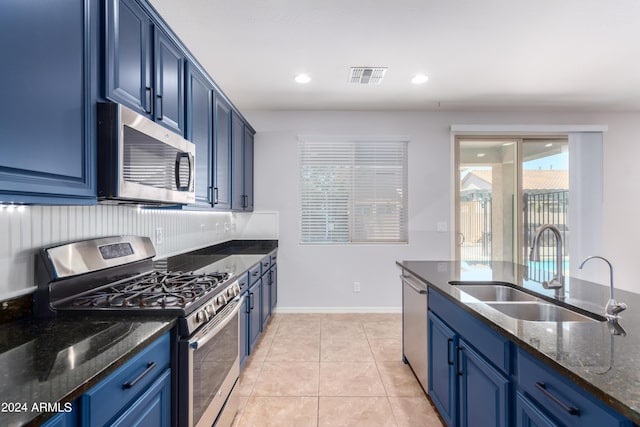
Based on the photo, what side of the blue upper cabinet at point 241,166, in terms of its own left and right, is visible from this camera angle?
right

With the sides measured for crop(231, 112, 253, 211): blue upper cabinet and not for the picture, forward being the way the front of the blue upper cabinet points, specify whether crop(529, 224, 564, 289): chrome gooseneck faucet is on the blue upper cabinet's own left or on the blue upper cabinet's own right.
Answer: on the blue upper cabinet's own right

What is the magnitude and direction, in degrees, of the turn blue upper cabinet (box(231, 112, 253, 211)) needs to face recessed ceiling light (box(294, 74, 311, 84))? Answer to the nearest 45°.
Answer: approximately 45° to its right

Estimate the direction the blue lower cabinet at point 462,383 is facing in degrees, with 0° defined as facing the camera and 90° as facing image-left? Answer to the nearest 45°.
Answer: approximately 45°

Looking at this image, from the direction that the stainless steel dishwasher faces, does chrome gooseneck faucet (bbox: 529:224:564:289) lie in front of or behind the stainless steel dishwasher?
behind

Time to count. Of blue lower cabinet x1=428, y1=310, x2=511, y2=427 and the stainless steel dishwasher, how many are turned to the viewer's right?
0

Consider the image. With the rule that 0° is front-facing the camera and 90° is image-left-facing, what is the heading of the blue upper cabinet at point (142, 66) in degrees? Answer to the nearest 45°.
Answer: approximately 315°

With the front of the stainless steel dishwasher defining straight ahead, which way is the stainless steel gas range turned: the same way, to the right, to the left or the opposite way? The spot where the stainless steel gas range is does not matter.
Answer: the opposite way

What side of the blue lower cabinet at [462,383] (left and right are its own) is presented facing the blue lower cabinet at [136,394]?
front

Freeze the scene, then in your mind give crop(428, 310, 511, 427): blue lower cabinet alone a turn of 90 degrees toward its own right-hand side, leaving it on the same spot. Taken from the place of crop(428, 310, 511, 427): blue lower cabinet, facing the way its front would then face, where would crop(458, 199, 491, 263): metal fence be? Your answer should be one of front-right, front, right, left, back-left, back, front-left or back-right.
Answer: front-right

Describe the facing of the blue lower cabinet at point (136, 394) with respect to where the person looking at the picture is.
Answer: facing the viewer and to the right of the viewer

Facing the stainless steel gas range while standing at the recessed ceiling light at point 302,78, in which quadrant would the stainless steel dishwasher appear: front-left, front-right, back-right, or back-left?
front-left

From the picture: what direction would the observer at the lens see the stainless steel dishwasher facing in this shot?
facing to the left of the viewer

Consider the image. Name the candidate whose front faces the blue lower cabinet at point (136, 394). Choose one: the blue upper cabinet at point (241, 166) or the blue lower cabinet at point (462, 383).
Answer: the blue lower cabinet at point (462, 383)

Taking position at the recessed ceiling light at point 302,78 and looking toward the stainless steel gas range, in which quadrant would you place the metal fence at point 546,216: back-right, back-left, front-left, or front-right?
back-left
